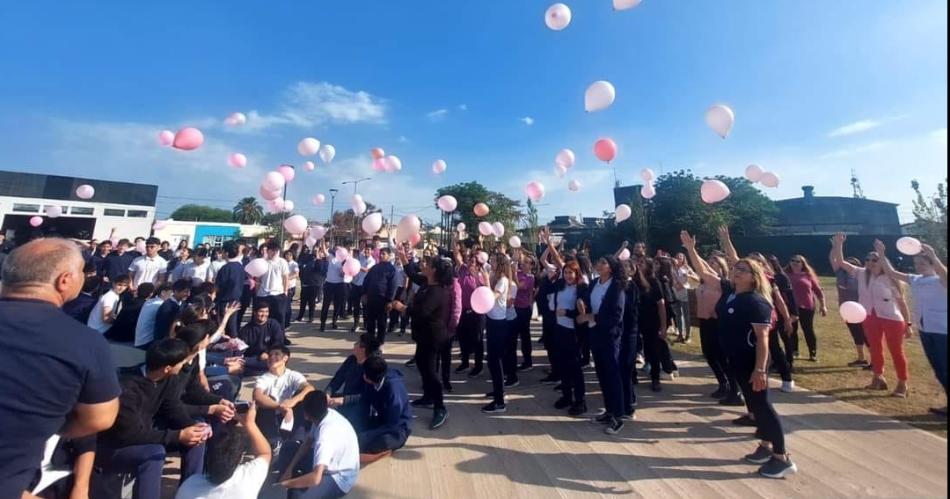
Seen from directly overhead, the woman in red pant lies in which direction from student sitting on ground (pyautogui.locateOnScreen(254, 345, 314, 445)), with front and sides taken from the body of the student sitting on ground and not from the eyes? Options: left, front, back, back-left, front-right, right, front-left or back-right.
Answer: left

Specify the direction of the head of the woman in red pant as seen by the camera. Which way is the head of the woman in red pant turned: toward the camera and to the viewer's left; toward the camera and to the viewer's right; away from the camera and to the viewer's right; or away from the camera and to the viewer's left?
toward the camera and to the viewer's left

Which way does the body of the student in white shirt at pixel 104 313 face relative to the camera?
to the viewer's right

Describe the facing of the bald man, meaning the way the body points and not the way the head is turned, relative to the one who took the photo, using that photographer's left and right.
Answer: facing away from the viewer and to the right of the viewer

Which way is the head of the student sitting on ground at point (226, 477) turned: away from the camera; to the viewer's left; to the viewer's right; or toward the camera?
away from the camera

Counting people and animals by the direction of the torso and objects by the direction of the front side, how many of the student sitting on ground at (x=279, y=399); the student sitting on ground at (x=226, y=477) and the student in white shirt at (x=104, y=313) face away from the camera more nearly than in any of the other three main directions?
1

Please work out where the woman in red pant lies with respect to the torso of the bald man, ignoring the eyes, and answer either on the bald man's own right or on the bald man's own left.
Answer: on the bald man's own right

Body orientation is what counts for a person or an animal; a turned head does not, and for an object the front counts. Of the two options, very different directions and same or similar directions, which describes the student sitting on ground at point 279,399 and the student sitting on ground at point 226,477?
very different directions

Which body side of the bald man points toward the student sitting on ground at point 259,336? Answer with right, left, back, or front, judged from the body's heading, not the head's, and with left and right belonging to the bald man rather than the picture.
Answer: front

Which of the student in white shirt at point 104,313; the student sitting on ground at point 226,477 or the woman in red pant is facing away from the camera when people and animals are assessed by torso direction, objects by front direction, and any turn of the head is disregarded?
the student sitting on ground

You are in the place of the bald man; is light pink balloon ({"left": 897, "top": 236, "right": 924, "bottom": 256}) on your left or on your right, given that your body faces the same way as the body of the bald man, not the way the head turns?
on your right

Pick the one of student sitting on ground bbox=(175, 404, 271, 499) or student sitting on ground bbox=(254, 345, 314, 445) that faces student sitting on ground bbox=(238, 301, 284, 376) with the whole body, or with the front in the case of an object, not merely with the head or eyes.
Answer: student sitting on ground bbox=(175, 404, 271, 499)

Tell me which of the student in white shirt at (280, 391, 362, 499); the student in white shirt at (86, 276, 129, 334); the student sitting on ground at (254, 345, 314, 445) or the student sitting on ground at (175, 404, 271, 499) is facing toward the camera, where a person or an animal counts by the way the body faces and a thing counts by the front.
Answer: the student sitting on ground at (254, 345, 314, 445)

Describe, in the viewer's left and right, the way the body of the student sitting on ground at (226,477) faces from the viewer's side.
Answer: facing away from the viewer
